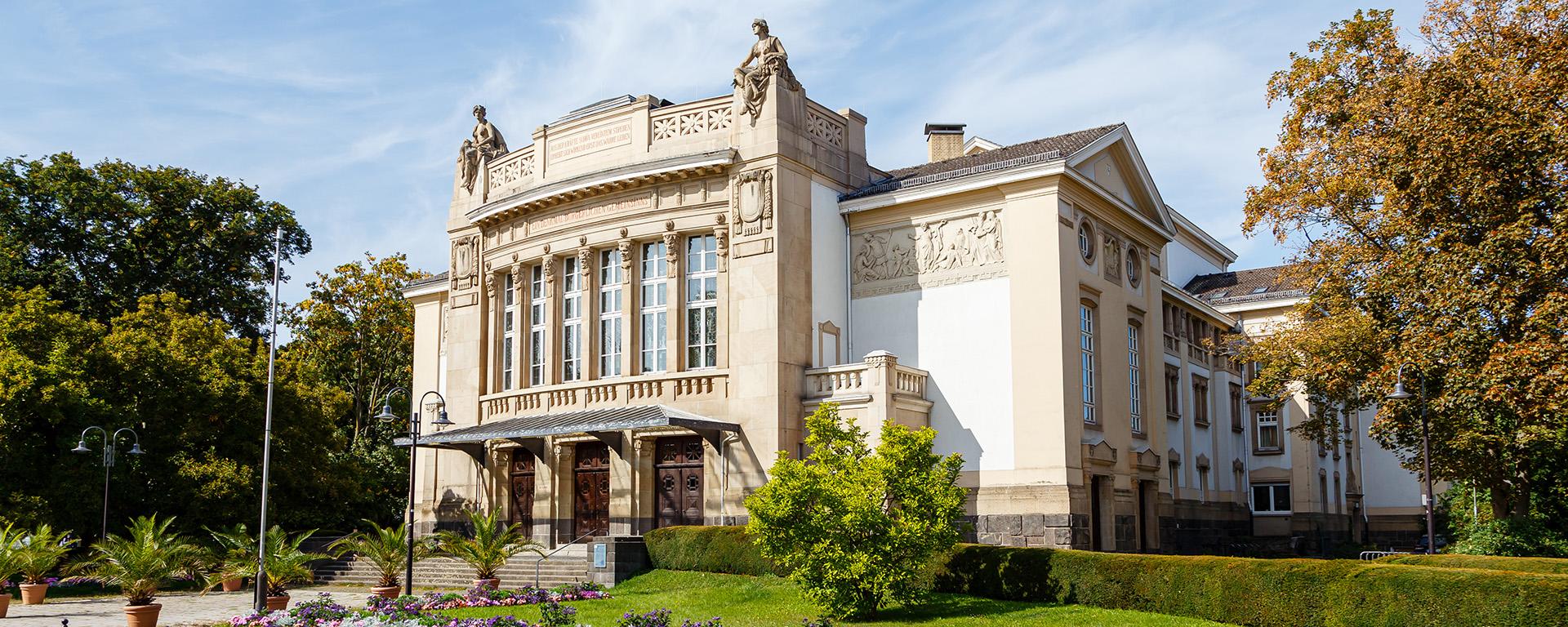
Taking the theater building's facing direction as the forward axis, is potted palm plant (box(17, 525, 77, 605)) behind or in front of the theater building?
in front

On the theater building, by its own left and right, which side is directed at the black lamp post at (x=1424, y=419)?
left

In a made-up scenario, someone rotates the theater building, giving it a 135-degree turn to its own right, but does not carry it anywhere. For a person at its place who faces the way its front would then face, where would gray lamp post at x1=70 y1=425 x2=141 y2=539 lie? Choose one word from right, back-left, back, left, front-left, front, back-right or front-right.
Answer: left

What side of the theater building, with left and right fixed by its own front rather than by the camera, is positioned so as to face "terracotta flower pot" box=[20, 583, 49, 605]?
front

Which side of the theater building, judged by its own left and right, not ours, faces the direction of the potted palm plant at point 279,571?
front

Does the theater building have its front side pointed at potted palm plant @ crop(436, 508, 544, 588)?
yes

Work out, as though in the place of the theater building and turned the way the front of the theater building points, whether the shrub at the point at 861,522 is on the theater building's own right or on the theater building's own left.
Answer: on the theater building's own left

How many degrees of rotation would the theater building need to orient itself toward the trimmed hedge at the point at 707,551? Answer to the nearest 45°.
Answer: approximately 45° to its left

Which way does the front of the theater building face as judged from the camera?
facing the viewer and to the left of the viewer

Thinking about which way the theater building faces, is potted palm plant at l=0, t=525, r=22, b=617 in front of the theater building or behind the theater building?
in front

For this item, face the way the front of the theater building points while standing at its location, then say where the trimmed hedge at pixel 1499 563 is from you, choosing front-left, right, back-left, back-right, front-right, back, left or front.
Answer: left

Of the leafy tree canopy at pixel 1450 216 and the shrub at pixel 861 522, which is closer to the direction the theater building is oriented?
the shrub
